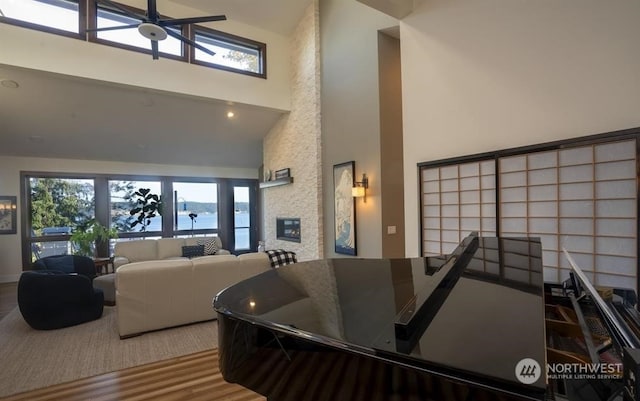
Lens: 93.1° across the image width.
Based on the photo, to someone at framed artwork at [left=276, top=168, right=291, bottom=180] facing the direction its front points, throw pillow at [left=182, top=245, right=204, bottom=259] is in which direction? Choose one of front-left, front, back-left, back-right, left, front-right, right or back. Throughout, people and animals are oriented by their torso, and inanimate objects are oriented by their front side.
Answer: front-right

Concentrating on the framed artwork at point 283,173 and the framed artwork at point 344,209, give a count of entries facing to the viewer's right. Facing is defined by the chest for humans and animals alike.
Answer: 0

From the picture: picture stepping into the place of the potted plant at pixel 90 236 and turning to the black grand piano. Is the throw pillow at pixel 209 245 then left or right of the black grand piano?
left

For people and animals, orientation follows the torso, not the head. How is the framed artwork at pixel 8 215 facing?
toward the camera

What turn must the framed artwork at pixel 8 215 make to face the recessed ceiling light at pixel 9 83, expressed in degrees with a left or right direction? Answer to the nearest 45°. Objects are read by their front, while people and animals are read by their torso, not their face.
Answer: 0° — it already faces it

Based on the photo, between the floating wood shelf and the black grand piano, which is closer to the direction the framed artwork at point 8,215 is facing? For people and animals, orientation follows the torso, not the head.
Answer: the black grand piano

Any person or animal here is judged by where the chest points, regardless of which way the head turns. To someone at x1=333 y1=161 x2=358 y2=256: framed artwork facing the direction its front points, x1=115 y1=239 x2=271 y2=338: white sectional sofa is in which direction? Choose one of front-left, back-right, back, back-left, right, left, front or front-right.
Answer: front

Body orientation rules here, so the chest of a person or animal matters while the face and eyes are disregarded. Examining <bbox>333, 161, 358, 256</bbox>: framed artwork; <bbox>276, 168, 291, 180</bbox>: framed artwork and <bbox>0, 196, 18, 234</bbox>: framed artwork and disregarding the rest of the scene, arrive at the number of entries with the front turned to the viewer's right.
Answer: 0

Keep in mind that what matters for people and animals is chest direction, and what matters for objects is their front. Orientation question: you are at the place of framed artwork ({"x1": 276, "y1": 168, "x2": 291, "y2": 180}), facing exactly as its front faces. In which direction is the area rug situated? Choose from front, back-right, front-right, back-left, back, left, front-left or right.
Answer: front

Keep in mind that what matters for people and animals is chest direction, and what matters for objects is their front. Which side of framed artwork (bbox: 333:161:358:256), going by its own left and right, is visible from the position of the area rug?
front

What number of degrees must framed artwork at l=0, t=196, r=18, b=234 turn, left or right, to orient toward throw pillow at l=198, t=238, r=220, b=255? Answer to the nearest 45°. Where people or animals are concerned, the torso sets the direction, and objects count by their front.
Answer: approximately 45° to its left
